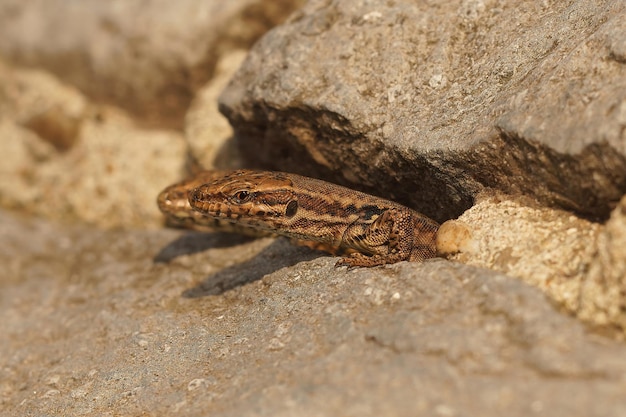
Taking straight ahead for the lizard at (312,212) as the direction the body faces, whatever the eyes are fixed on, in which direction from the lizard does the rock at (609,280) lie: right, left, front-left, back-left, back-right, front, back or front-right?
back-left

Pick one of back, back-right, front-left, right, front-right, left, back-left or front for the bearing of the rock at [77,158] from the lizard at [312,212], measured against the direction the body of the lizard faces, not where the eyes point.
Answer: front-right

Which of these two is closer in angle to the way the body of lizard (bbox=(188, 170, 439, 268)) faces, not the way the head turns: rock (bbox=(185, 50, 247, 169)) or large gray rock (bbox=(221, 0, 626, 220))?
the rock

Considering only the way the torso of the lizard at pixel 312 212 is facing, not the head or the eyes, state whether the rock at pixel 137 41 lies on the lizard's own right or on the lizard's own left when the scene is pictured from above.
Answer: on the lizard's own right

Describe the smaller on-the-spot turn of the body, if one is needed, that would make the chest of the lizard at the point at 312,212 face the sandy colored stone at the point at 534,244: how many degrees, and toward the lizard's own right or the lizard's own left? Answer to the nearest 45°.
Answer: approximately 135° to the lizard's own left

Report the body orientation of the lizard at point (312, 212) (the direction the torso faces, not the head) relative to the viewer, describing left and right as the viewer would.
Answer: facing to the left of the viewer

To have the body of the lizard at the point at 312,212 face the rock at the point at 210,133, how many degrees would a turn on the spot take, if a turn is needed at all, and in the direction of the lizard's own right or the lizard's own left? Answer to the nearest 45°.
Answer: approximately 90° to the lizard's own right

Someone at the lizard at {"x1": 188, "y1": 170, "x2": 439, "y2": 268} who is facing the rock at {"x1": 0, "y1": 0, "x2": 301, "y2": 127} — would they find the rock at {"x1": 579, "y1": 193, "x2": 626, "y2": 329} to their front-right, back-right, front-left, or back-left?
back-right

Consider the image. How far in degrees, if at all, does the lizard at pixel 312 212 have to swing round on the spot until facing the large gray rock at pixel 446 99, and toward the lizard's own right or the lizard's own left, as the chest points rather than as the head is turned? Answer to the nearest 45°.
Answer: approximately 180°
